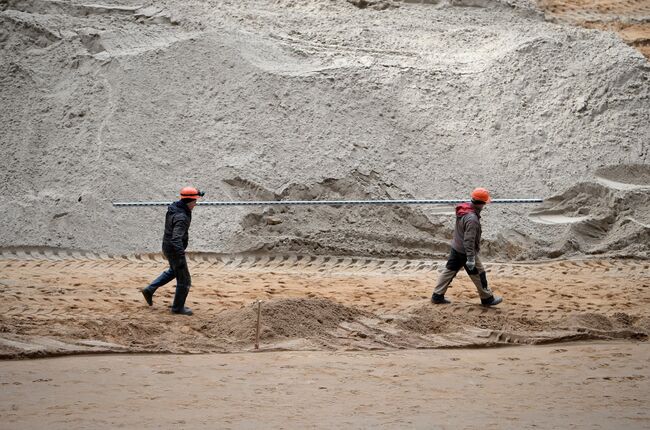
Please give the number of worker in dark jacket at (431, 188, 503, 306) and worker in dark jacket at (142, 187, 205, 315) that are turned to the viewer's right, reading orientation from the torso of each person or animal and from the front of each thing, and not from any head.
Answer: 2

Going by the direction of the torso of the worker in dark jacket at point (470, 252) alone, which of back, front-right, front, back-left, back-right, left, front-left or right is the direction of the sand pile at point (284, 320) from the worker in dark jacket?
back-right

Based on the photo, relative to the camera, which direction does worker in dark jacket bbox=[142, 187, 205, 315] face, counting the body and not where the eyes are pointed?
to the viewer's right

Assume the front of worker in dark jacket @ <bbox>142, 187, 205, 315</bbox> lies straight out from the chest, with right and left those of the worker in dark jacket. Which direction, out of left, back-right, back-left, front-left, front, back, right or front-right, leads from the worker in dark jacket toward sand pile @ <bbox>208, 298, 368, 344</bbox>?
front-right

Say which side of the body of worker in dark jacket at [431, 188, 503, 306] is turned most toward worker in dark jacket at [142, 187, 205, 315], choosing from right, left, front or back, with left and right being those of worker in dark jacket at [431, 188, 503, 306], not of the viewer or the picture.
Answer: back

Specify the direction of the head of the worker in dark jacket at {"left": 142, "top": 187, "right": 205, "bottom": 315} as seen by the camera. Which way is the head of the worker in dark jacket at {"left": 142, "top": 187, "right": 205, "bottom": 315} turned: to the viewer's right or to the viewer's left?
to the viewer's right

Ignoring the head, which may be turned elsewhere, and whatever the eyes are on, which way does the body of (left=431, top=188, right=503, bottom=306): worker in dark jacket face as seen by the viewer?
to the viewer's right
